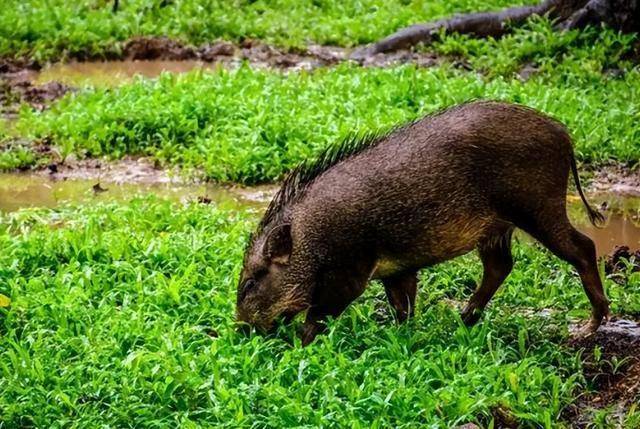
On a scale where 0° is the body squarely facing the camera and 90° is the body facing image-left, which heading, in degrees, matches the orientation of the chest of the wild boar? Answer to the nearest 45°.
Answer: approximately 90°
